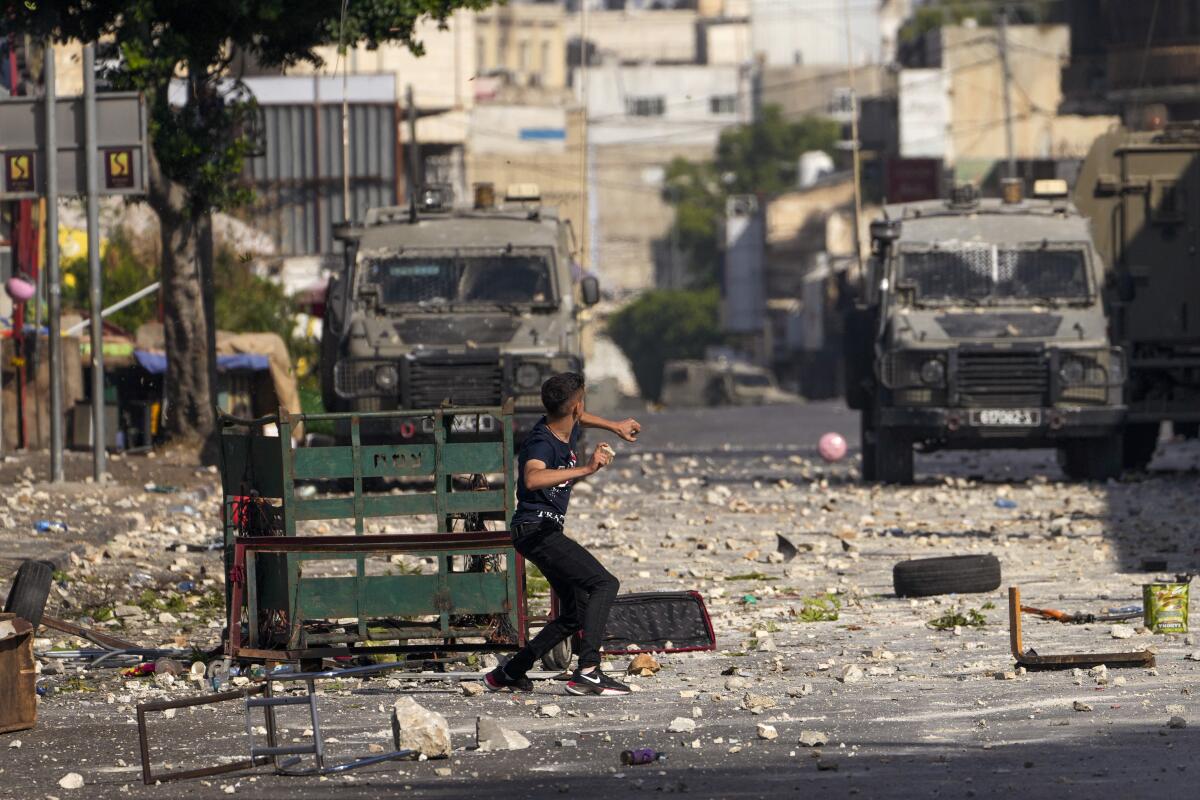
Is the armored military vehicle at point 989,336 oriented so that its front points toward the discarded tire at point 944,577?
yes

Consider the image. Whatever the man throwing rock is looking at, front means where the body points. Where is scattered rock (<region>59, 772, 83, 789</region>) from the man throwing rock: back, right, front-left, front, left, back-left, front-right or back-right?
back-right

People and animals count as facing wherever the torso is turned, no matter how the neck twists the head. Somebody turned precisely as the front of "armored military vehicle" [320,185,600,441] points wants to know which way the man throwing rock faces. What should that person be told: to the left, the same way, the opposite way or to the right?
to the left

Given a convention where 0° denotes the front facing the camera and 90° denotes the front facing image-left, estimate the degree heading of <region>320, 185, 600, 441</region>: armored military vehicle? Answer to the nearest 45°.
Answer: approximately 0°

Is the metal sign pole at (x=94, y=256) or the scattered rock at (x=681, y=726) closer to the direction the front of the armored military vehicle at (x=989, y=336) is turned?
the scattered rock

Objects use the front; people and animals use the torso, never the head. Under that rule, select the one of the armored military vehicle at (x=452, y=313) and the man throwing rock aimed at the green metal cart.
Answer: the armored military vehicle

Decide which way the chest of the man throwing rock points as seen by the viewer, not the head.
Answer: to the viewer's right

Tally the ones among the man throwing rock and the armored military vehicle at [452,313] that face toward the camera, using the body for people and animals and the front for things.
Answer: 1
